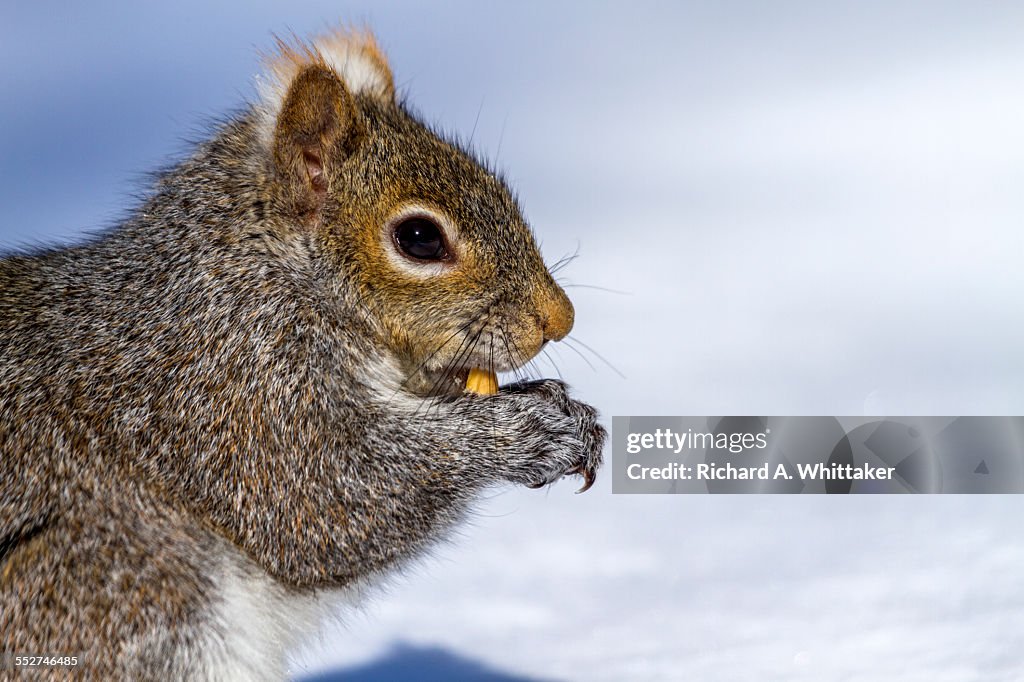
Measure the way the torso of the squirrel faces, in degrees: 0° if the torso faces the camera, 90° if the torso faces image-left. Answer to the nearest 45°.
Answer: approximately 270°
